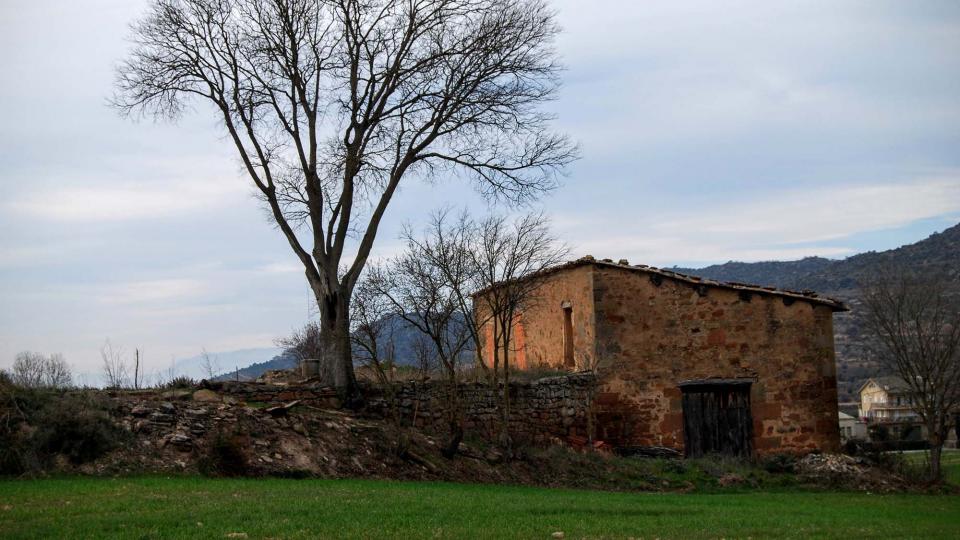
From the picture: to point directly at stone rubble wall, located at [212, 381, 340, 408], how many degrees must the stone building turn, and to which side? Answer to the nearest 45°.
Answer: approximately 45° to its right

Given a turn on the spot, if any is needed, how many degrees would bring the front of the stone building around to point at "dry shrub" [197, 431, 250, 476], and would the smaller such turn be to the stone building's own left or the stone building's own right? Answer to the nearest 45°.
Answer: approximately 45° to the stone building's own right

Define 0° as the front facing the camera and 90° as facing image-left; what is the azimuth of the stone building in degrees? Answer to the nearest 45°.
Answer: approximately 0°

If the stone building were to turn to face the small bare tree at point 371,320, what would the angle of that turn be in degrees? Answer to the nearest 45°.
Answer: approximately 45° to its right

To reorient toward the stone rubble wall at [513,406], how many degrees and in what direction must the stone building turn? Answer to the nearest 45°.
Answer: approximately 45° to its right

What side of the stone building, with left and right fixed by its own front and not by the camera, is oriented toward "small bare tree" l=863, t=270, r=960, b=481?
left

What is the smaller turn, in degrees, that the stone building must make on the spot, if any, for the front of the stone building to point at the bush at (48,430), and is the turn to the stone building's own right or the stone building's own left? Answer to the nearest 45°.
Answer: approximately 45° to the stone building's own right
